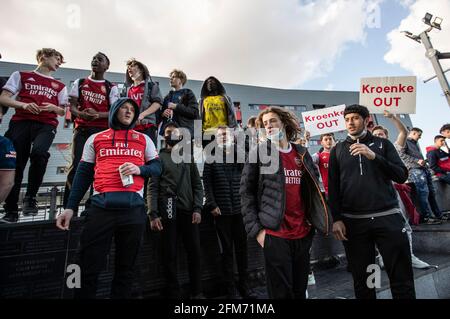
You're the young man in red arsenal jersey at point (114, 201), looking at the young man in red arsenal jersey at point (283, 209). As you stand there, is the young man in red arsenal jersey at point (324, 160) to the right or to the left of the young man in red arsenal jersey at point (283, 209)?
left

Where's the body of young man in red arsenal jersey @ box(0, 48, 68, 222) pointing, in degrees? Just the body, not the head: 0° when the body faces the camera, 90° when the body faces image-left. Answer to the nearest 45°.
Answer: approximately 0°

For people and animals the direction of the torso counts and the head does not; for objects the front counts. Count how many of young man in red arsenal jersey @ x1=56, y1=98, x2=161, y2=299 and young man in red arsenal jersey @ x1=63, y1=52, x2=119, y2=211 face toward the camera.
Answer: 2

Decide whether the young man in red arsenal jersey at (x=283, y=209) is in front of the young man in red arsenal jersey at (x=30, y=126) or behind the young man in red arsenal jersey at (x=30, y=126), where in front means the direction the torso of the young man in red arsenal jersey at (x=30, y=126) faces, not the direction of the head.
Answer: in front

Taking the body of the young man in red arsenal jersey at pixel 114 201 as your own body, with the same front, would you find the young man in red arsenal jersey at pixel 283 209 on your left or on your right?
on your left

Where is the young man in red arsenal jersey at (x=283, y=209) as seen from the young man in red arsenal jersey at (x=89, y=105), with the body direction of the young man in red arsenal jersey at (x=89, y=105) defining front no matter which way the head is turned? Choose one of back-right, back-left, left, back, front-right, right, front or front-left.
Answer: front-left

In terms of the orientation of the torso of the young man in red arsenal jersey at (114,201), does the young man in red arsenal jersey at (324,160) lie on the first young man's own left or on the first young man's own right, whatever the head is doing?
on the first young man's own left

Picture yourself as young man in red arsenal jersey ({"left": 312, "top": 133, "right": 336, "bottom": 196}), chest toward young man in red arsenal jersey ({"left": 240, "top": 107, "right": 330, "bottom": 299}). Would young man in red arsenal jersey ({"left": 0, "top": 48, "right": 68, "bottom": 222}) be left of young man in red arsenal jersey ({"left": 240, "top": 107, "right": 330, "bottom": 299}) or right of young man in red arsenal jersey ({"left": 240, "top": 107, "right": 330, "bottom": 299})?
right

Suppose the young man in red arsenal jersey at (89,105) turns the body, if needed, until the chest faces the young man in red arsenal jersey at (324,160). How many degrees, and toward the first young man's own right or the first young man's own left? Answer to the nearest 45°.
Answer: approximately 90° to the first young man's own left
